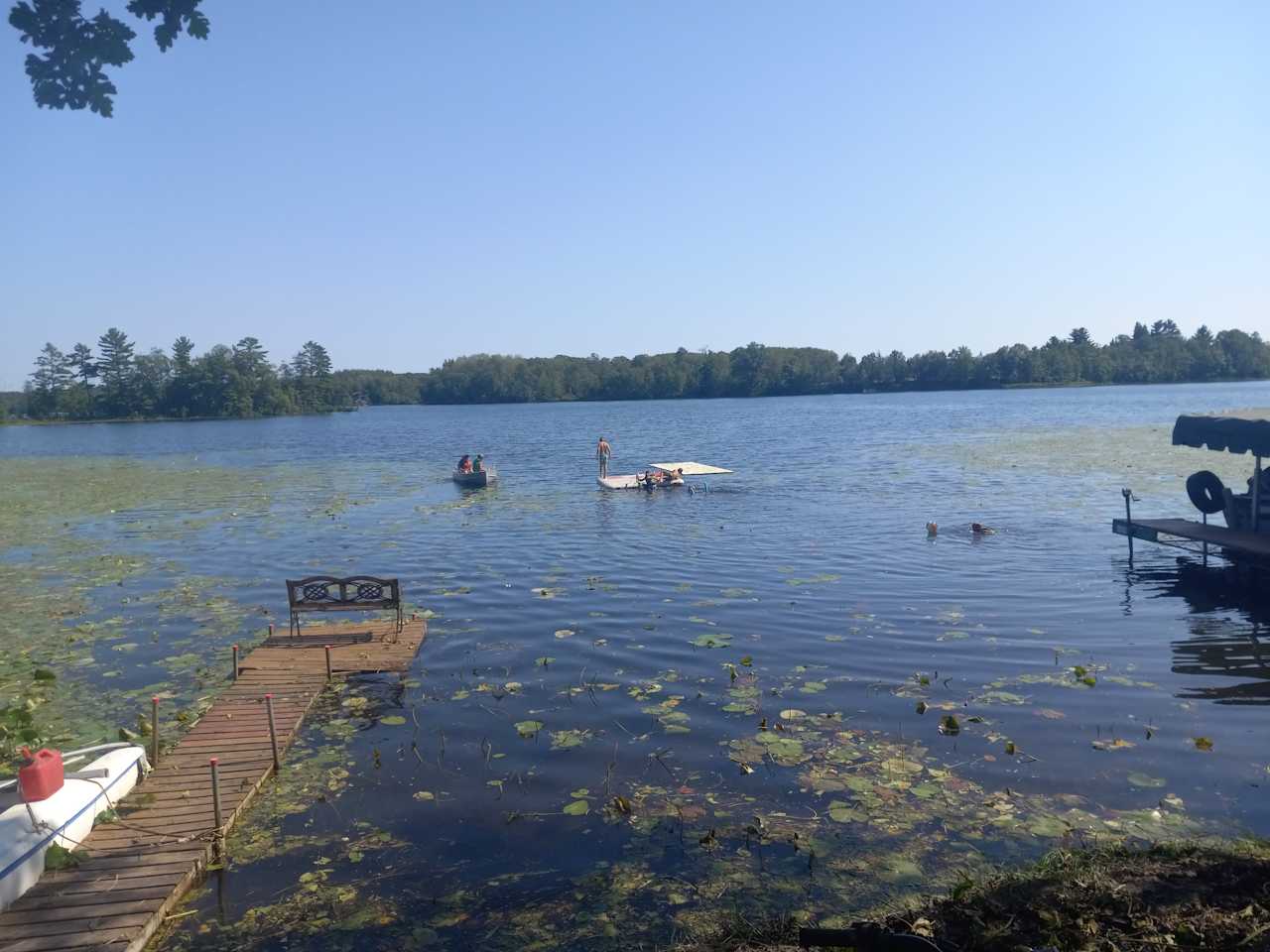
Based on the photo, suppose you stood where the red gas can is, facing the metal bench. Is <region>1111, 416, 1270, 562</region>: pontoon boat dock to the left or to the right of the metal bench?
right

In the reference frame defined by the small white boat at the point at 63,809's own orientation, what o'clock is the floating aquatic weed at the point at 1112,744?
The floating aquatic weed is roughly at 2 o'clock from the small white boat.

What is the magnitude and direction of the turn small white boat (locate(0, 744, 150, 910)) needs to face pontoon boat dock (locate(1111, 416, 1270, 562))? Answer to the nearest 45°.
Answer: approximately 45° to its right

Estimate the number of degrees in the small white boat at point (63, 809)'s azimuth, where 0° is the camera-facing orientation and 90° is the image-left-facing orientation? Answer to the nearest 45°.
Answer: approximately 225°
